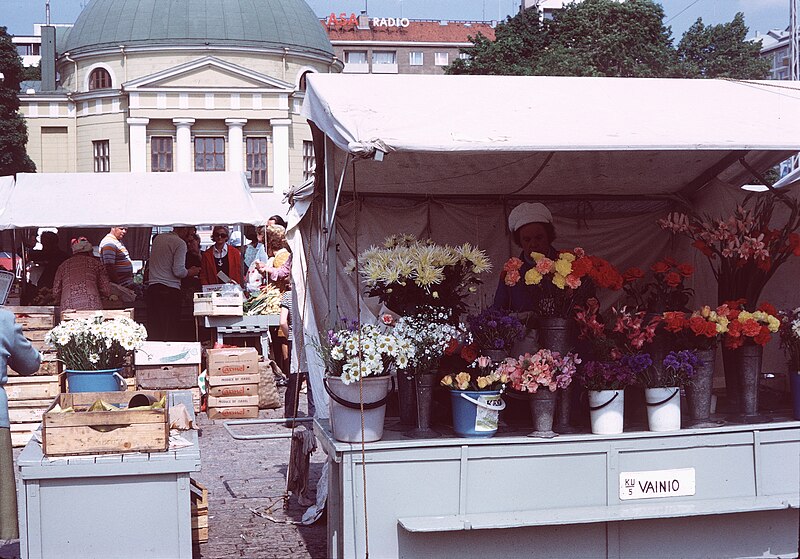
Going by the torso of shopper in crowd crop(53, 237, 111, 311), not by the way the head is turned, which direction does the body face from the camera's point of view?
away from the camera

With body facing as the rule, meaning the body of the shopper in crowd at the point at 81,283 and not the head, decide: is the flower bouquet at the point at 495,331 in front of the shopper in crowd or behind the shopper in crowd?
behind

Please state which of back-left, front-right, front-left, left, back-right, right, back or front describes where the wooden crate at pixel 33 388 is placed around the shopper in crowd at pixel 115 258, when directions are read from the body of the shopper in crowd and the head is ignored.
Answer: front-right

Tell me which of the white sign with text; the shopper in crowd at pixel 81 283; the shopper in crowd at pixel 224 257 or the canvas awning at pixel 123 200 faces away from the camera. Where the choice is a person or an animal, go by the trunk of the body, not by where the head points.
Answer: the shopper in crowd at pixel 81 283

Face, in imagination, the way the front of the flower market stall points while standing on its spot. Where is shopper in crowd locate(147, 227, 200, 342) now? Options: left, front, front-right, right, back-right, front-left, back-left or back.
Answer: back-right

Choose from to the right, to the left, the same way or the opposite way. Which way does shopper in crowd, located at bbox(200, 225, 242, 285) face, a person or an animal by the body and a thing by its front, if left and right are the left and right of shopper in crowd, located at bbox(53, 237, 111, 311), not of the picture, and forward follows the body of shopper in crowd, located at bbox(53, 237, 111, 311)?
the opposite way

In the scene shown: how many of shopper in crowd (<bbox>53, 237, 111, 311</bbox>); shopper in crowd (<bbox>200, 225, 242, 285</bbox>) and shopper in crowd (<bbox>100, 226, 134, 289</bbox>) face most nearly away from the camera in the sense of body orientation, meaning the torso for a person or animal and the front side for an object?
1

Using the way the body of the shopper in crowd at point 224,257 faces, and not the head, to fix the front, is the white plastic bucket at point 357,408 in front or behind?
in front

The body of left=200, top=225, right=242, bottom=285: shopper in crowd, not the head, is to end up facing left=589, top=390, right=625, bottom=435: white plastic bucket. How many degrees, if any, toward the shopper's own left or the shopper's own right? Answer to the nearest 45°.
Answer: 0° — they already face it

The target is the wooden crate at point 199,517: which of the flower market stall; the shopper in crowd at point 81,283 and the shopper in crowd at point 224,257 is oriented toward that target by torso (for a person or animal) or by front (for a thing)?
the shopper in crowd at point 224,257

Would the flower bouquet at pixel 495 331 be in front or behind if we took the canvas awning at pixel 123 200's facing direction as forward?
in front

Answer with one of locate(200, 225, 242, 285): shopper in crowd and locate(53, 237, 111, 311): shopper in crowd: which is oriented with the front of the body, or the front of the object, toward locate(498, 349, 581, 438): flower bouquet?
locate(200, 225, 242, 285): shopper in crowd
